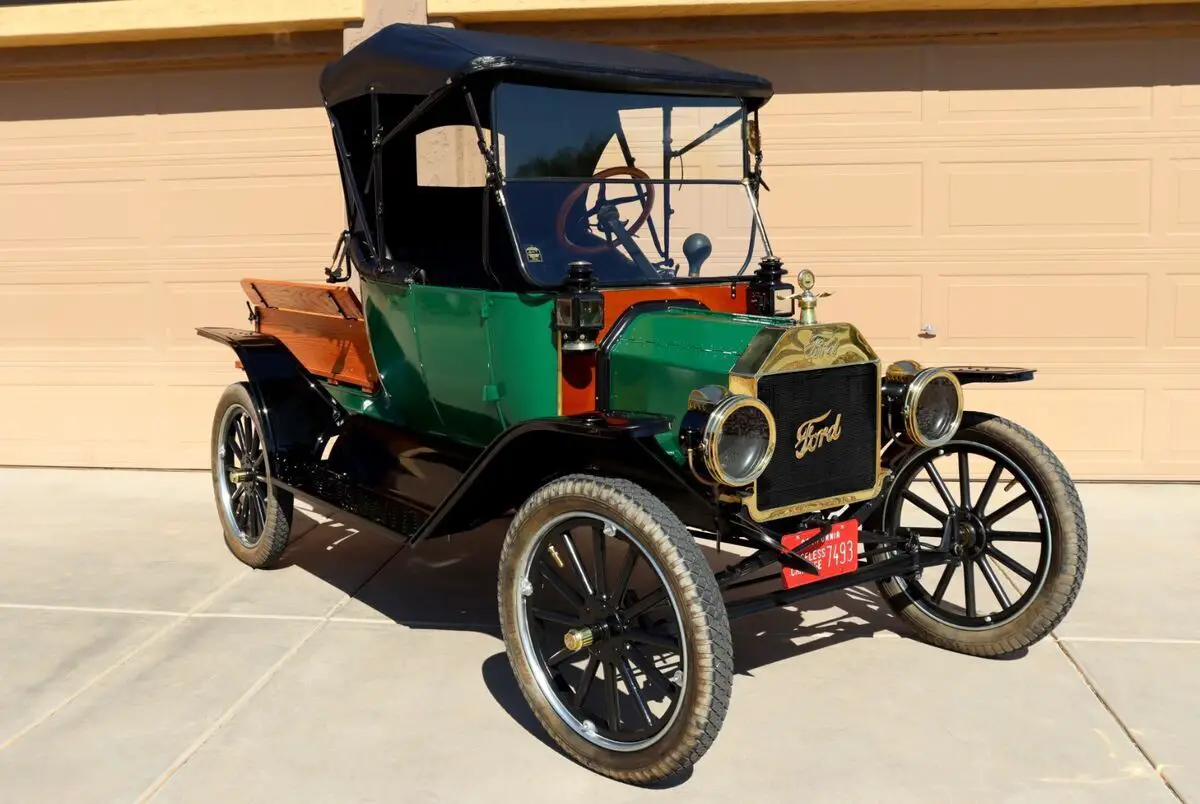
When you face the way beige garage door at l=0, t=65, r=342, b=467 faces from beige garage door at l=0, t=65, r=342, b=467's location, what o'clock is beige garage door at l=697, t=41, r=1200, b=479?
beige garage door at l=697, t=41, r=1200, b=479 is roughly at 10 o'clock from beige garage door at l=0, t=65, r=342, b=467.

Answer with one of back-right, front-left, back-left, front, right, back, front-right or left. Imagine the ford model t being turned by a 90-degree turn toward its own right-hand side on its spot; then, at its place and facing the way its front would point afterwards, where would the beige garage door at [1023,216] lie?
back

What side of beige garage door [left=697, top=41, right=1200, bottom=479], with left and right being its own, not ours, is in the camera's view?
front

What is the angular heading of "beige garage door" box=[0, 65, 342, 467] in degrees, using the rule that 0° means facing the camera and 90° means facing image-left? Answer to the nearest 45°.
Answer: approximately 0°

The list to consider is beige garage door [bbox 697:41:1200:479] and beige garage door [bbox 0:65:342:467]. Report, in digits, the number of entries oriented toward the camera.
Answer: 2

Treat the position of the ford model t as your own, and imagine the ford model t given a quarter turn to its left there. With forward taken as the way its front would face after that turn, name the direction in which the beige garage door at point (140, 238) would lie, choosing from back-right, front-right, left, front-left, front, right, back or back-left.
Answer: left

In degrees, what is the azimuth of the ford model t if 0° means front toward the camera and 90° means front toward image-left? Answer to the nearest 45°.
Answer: approximately 315°

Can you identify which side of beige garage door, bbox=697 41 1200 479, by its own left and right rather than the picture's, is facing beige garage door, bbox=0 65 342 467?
right
